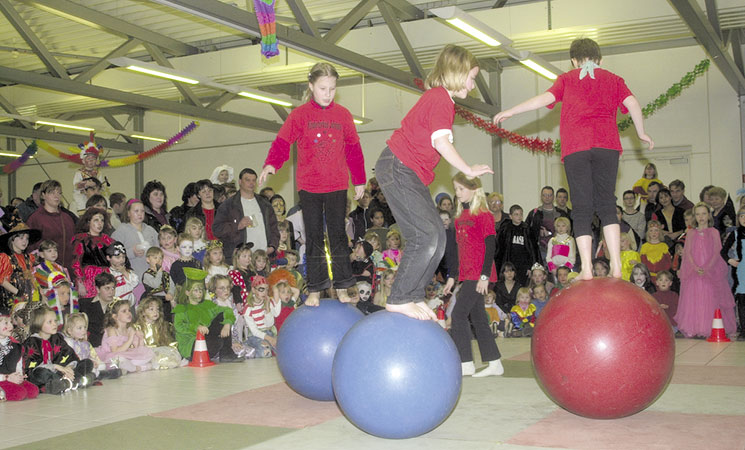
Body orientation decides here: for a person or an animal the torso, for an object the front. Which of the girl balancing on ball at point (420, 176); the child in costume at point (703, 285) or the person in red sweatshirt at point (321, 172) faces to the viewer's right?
the girl balancing on ball

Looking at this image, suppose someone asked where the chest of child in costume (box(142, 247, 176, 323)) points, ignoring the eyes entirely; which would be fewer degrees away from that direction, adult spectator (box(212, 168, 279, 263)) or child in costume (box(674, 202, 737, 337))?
the child in costume

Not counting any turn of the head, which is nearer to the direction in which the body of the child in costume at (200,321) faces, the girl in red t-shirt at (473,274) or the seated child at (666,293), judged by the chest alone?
the girl in red t-shirt

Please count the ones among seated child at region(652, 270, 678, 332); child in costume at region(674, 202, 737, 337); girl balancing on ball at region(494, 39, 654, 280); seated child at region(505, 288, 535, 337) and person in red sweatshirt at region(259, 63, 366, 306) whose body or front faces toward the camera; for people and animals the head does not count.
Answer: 4

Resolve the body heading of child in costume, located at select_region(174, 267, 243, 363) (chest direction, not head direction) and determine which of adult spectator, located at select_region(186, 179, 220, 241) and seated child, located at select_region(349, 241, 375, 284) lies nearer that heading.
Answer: the seated child

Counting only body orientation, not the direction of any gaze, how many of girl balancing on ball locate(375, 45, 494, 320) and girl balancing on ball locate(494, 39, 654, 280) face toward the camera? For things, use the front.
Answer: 0

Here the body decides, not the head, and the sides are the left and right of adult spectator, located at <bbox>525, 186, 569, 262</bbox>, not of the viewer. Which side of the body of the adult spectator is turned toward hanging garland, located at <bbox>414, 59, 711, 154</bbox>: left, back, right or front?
back

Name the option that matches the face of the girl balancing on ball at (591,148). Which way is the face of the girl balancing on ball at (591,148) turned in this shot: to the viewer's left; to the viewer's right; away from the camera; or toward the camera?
away from the camera

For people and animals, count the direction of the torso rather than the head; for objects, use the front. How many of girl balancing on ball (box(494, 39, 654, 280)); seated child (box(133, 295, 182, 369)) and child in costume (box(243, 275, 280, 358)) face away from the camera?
1

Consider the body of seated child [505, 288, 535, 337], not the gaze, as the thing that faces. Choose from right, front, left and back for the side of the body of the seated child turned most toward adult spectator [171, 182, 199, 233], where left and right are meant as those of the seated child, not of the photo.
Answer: right

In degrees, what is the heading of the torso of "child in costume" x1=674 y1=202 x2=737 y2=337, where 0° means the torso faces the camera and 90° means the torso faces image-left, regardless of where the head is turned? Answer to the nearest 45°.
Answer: approximately 0°

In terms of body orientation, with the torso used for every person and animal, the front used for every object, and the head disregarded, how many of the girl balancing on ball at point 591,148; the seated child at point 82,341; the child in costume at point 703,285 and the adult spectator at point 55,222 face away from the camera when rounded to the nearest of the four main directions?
1

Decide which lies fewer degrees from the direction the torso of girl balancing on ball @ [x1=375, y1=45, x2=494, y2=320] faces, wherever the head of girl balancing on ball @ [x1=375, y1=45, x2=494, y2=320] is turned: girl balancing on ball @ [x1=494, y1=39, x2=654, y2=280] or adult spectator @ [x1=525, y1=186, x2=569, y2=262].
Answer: the girl balancing on ball

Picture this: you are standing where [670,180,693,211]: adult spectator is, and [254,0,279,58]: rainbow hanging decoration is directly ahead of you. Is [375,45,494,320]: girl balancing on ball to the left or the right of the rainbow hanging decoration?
left

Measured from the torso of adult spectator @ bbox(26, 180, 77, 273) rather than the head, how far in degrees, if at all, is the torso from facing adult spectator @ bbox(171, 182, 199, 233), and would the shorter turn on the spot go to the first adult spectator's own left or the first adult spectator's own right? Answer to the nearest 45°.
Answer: approximately 90° to the first adult spectator's own left

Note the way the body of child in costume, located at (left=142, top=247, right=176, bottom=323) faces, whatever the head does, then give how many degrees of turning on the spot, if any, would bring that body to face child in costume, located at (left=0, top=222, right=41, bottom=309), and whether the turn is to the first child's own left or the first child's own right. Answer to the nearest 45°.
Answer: approximately 90° to the first child's own right

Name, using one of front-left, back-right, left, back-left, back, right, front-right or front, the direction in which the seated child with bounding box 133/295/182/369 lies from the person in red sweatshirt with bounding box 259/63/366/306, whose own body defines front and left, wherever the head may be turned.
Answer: back-right
